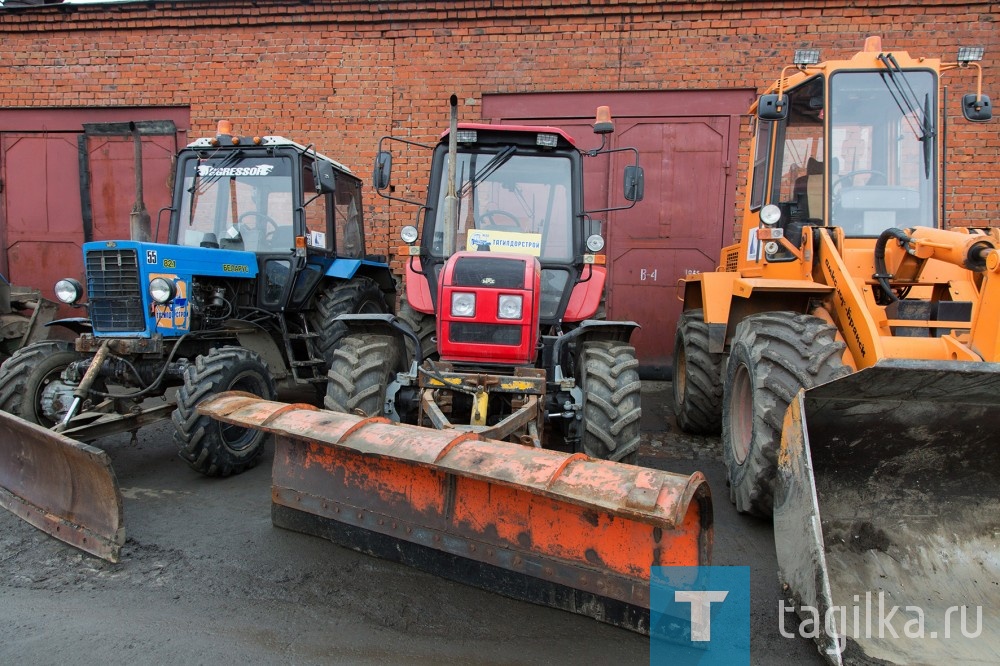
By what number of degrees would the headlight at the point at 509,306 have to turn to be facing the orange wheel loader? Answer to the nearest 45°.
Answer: approximately 90° to its left

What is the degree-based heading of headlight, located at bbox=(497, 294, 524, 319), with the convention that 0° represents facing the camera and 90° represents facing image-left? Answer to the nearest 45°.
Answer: approximately 0°

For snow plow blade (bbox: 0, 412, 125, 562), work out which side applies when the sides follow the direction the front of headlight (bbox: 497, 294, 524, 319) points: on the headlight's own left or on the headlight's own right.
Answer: on the headlight's own right

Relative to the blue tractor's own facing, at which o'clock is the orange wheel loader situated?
The orange wheel loader is roughly at 9 o'clock from the blue tractor.

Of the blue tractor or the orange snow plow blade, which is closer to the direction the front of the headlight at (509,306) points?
the orange snow plow blade

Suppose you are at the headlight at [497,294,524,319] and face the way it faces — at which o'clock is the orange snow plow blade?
The orange snow plow blade is roughly at 12 o'clock from the headlight.

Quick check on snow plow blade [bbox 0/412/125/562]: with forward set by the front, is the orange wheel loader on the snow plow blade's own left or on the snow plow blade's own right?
on the snow plow blade's own left

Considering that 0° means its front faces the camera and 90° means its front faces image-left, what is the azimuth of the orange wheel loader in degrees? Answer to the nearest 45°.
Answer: approximately 315°

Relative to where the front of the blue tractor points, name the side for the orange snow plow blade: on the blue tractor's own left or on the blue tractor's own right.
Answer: on the blue tractor's own left

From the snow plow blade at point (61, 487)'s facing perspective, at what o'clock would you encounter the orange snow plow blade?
The orange snow plow blade is roughly at 9 o'clock from the snow plow blade.

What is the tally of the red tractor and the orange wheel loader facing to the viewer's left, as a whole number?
0
